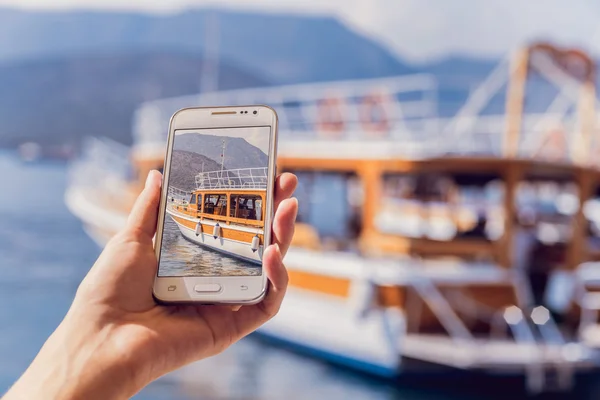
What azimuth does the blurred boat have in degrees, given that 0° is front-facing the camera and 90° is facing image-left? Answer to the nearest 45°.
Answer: approximately 135°
